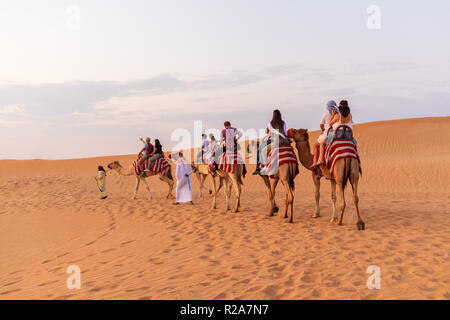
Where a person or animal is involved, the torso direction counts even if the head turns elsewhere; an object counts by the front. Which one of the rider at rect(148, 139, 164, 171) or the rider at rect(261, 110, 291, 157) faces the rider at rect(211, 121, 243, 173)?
the rider at rect(261, 110, 291, 157)

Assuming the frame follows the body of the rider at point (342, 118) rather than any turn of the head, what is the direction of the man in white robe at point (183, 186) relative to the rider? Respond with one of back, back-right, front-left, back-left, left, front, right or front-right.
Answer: front

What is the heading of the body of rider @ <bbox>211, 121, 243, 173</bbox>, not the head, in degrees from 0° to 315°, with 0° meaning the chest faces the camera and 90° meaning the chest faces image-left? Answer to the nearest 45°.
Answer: approximately 135°

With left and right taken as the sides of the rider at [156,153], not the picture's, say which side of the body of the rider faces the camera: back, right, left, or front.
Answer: left

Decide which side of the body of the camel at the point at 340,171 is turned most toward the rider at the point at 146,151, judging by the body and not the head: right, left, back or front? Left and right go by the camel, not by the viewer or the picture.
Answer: front

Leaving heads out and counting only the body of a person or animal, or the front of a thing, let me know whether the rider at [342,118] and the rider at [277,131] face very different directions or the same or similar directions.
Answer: same or similar directions

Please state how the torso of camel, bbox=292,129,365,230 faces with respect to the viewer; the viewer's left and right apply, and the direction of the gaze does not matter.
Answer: facing away from the viewer and to the left of the viewer

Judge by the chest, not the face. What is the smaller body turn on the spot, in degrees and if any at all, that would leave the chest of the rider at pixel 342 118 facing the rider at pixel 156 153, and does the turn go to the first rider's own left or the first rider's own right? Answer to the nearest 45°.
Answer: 0° — they already face them

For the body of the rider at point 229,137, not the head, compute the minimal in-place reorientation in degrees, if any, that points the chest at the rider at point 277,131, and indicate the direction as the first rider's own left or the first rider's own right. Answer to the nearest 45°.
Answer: approximately 180°
